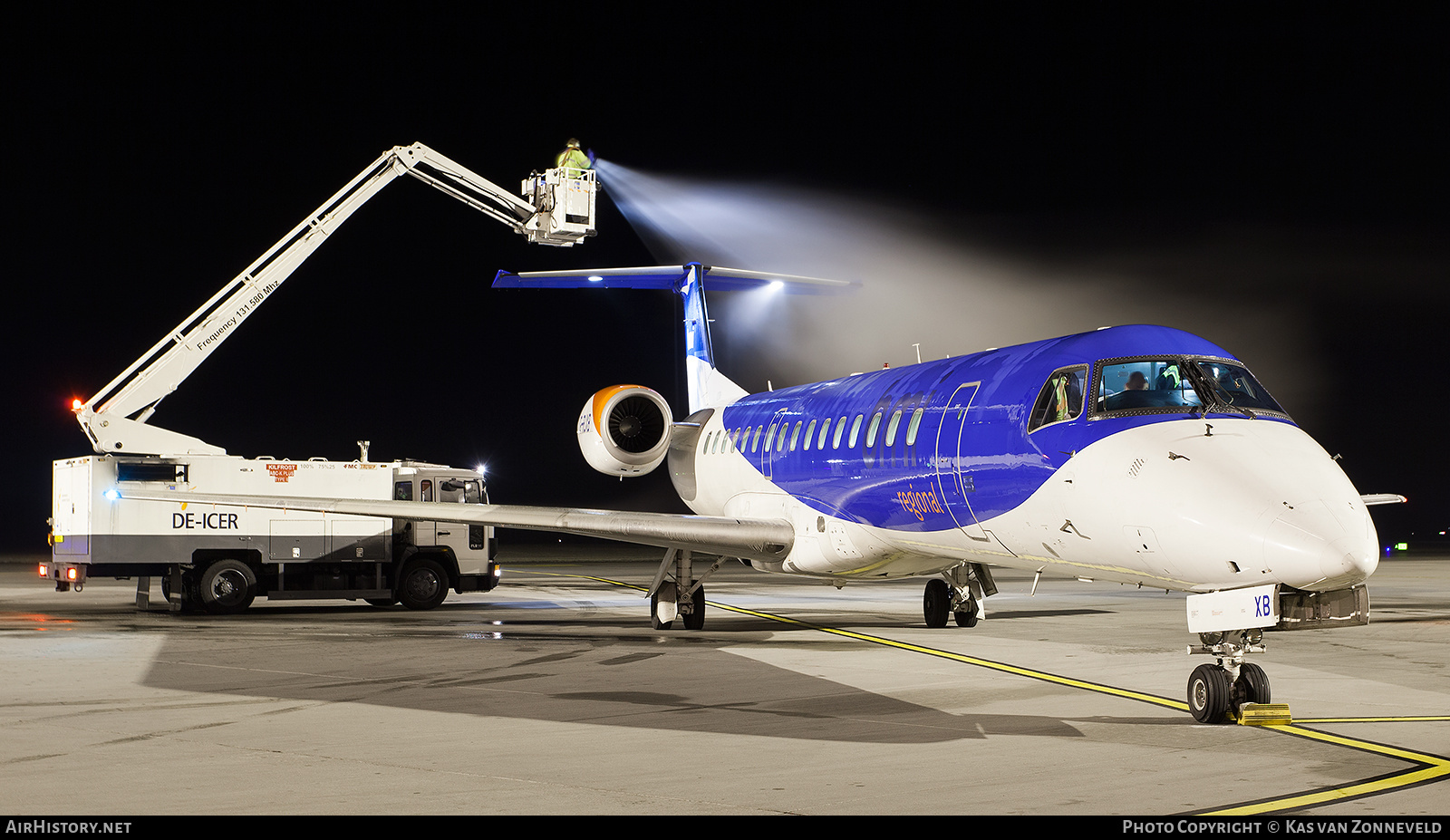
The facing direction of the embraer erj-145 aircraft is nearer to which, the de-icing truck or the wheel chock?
the wheel chock

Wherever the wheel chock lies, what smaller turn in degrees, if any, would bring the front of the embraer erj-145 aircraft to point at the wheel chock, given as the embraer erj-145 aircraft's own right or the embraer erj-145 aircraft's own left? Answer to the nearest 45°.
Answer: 0° — it already faces it

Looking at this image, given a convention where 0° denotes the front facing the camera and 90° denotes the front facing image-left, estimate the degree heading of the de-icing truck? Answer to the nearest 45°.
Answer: approximately 270°

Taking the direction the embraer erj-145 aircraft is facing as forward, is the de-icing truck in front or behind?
behind

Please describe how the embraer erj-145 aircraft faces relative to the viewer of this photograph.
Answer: facing the viewer and to the right of the viewer

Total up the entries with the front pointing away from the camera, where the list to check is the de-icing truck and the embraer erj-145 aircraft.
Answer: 0
